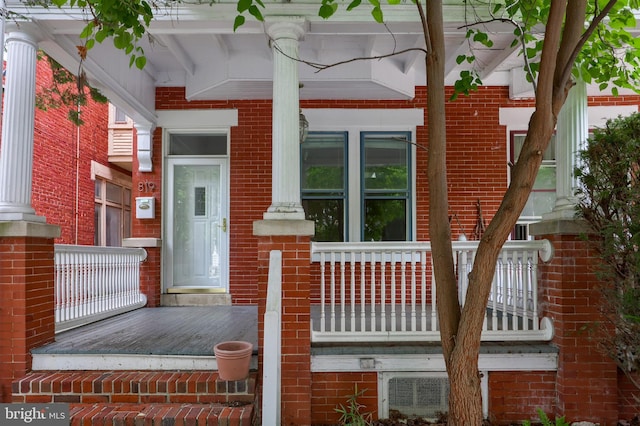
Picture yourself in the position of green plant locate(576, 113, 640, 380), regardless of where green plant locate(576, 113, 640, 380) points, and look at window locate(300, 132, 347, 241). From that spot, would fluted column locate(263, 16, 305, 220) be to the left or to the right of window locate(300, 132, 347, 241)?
left

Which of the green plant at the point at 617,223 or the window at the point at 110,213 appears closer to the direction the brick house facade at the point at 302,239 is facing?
the green plant

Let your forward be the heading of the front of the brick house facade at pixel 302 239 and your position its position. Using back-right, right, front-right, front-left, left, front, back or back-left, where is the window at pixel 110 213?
back-right

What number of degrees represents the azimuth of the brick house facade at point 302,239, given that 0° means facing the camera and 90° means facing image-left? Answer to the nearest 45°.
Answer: approximately 0°

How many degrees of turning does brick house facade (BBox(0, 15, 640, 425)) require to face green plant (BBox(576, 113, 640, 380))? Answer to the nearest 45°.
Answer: approximately 45° to its left
